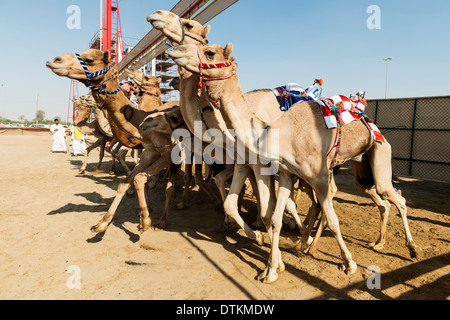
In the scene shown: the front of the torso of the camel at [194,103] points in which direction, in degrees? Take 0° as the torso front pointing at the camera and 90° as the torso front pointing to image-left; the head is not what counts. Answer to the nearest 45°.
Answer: approximately 45°

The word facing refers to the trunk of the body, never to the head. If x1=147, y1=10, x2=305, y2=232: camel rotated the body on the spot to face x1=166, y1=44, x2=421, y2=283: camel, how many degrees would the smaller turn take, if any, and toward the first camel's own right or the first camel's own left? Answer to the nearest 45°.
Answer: approximately 90° to the first camel's own left

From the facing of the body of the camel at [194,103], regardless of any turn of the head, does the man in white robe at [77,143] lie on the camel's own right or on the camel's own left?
on the camel's own right

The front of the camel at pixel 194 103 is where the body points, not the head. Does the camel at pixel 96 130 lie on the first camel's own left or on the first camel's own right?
on the first camel's own right

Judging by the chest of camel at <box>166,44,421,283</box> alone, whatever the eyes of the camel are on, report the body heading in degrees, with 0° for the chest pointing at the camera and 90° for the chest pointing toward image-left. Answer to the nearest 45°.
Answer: approximately 45°

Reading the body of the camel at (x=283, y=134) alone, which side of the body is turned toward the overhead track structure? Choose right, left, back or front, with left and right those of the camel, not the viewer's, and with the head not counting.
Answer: right

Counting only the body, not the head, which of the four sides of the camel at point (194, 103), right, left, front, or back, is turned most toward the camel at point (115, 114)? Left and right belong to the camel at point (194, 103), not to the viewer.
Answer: right
